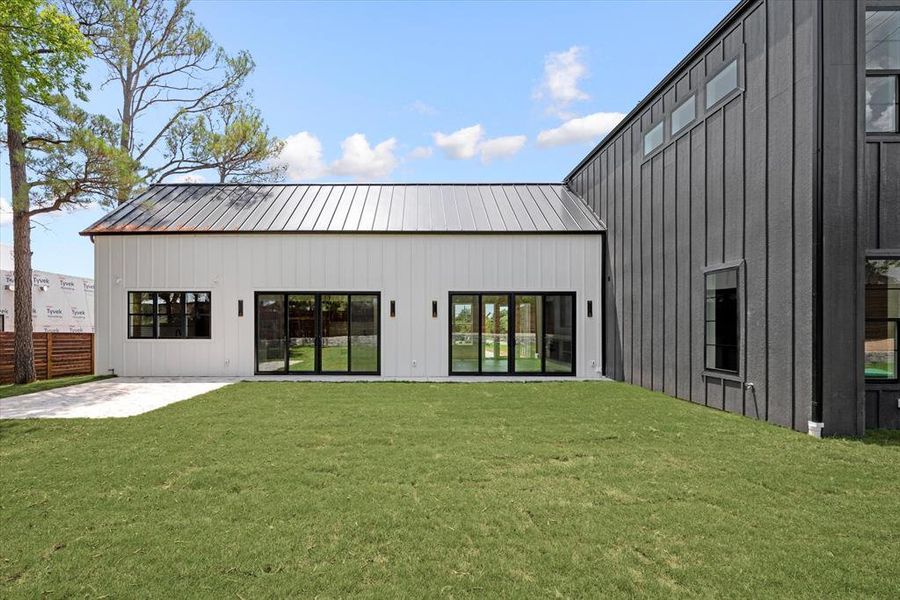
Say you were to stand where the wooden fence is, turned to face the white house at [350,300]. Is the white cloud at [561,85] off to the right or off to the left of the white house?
left

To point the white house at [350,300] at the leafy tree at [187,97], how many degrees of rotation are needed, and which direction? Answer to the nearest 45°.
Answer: approximately 135° to its right

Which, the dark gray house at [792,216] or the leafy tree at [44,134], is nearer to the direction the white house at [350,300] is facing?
the dark gray house

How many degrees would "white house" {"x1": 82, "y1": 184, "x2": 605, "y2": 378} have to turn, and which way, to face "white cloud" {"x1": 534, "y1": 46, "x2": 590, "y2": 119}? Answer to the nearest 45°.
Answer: approximately 135° to its left

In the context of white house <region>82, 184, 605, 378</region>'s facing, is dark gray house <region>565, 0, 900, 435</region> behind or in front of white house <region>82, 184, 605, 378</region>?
in front

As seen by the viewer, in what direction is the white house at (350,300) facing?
toward the camera

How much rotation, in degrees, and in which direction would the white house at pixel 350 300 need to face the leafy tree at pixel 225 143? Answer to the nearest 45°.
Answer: approximately 135° to its right

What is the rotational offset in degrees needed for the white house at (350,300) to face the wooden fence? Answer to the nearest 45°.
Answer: approximately 90° to its right

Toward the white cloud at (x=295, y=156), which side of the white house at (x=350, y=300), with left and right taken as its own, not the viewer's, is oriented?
back
